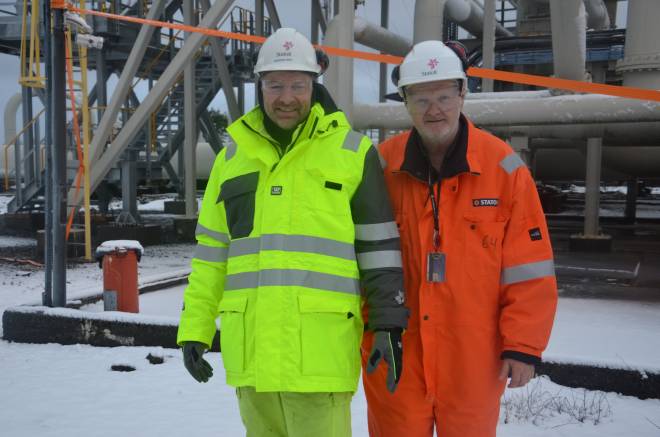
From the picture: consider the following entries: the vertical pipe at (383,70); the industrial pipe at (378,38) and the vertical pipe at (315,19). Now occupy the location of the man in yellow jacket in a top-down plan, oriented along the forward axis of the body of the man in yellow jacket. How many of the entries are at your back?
3

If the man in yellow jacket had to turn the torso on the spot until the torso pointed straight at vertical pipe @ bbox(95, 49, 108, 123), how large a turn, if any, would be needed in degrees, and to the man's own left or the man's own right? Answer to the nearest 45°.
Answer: approximately 180°

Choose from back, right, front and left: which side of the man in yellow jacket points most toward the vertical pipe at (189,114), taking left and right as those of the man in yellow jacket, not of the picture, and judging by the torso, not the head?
back

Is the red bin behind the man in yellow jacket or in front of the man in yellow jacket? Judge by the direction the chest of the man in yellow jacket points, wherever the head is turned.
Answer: behind

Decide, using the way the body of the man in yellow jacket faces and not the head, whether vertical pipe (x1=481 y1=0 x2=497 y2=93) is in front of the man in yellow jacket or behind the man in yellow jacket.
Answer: behind

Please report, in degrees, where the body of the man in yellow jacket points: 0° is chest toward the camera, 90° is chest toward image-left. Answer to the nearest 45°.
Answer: approximately 0°

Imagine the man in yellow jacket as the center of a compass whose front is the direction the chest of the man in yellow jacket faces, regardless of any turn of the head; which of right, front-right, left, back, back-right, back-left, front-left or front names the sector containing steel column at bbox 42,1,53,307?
back-right

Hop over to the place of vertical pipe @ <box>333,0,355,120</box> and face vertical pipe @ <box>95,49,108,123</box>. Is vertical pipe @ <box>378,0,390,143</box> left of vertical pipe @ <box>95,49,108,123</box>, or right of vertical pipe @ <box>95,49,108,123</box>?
right

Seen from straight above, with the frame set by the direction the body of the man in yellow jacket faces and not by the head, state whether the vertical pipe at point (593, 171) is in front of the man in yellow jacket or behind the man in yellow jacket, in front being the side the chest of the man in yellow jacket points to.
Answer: behind

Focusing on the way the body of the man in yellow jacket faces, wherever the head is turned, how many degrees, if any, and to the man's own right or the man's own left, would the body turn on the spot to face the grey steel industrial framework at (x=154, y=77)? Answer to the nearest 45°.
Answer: approximately 180°

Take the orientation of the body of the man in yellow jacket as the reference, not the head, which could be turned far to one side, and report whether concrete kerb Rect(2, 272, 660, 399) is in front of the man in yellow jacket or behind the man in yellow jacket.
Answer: behind

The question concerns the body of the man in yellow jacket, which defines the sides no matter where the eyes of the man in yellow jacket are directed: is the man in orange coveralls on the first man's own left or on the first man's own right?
on the first man's own left

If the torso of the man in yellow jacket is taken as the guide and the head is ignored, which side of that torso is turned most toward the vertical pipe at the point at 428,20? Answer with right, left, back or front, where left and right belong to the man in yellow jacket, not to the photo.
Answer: back
